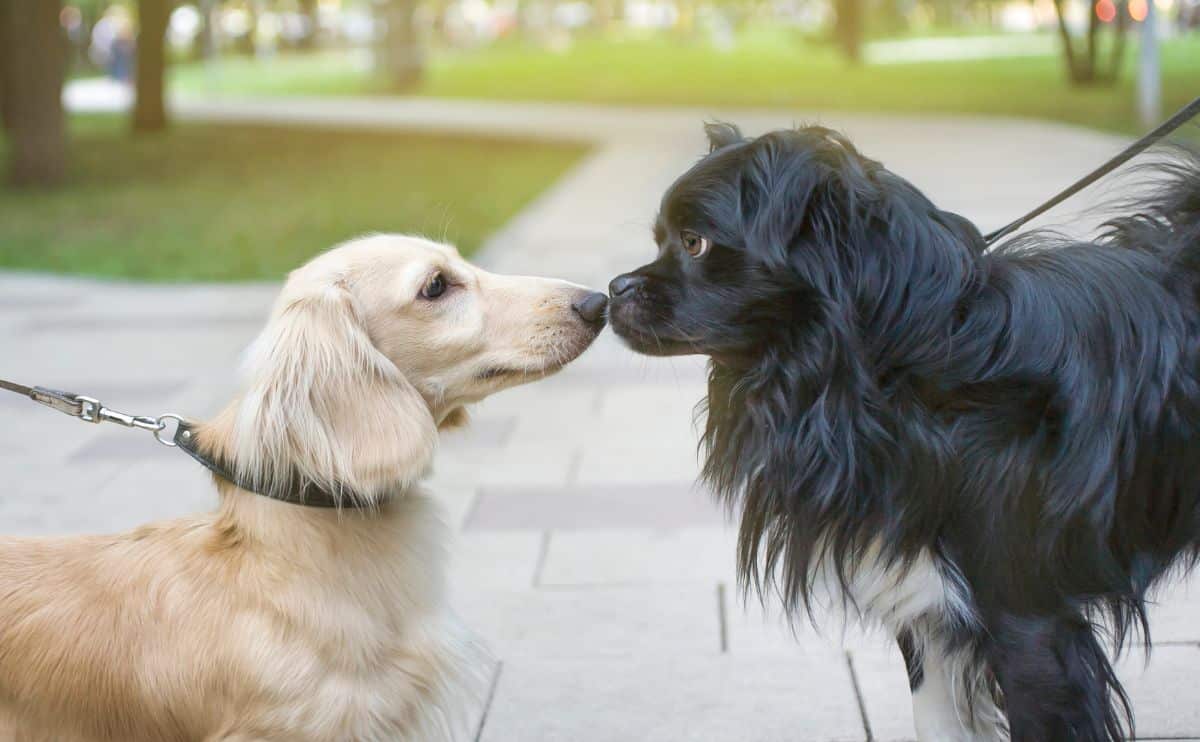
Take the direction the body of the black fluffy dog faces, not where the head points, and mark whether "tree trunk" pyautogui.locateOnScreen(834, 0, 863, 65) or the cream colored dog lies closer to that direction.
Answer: the cream colored dog

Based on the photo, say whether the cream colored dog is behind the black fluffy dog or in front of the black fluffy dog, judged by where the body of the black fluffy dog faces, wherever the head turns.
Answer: in front

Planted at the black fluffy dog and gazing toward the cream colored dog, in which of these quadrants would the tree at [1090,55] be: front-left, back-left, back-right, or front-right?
back-right

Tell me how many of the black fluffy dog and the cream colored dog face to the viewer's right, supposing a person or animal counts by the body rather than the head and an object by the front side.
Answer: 1

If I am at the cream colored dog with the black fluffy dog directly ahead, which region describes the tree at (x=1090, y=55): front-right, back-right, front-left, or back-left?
front-left

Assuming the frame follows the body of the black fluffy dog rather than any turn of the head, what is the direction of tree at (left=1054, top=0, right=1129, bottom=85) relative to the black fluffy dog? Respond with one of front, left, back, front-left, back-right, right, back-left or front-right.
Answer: right

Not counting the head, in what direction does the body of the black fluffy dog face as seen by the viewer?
to the viewer's left

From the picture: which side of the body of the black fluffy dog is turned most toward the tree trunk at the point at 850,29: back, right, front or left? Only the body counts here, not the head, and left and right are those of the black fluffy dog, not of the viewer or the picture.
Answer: right

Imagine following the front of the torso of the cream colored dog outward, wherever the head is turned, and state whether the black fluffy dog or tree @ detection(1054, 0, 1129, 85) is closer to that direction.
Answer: the black fluffy dog

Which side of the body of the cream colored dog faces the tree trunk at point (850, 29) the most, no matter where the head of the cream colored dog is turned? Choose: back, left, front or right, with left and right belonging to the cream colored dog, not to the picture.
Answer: left

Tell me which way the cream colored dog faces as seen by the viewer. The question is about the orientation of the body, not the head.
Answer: to the viewer's right

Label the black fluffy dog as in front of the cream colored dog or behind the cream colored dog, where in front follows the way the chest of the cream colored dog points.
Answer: in front

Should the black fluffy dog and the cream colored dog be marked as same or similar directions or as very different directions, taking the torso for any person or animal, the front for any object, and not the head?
very different directions
